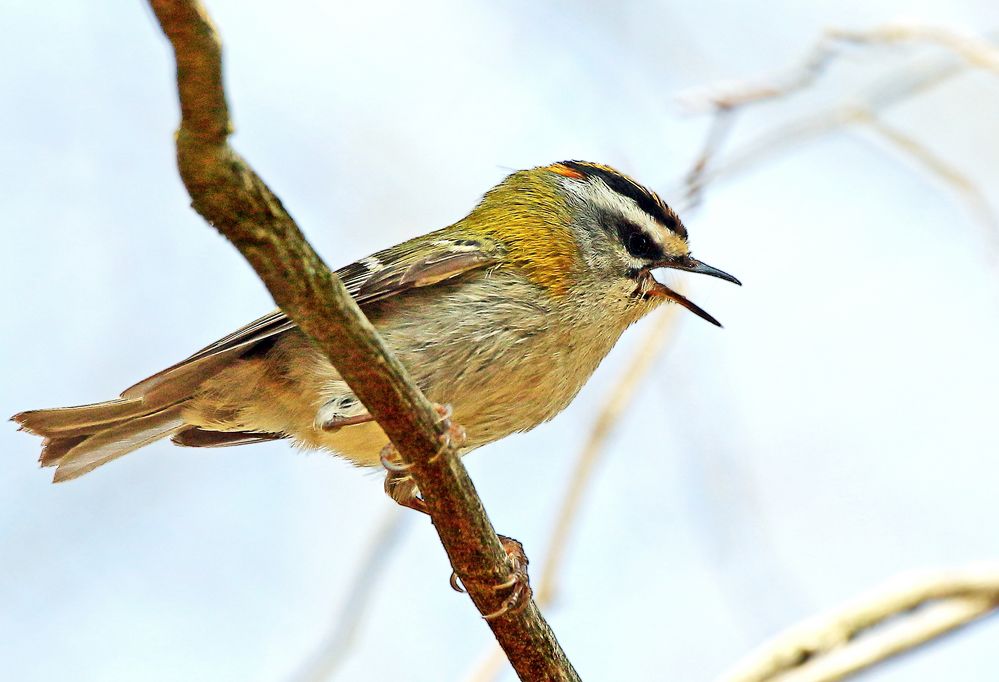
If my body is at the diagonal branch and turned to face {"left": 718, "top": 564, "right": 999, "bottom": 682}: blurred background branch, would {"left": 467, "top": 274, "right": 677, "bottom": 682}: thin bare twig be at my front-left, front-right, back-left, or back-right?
front-left

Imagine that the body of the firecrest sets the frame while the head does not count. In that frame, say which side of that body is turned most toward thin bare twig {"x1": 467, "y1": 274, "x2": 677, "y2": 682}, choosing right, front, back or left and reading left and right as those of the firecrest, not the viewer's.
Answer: left

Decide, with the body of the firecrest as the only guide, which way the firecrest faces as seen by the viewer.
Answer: to the viewer's right

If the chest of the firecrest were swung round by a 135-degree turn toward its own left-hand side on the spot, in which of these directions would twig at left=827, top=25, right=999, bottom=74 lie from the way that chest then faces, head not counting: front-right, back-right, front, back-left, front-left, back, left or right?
back-right

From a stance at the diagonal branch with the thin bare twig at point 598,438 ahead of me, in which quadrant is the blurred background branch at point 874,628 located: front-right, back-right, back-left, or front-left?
front-right
